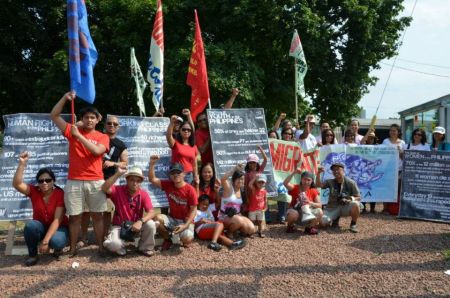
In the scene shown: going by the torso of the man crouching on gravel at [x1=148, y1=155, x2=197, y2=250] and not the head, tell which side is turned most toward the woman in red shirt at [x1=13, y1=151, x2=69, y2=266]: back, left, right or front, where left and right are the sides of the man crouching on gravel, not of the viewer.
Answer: right

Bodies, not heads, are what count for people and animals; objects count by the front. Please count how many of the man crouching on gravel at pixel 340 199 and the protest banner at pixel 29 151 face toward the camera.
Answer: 2

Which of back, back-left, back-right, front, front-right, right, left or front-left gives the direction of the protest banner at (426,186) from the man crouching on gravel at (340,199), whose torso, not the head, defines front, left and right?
back-left

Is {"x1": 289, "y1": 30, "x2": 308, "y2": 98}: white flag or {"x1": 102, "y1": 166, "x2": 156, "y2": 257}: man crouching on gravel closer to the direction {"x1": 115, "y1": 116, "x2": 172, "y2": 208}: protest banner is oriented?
the man crouching on gravel

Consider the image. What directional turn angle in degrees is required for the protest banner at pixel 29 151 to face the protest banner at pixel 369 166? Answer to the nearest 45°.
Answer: approximately 90° to its left

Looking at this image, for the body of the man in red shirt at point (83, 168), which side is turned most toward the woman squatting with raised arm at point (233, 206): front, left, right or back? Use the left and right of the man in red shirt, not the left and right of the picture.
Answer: left

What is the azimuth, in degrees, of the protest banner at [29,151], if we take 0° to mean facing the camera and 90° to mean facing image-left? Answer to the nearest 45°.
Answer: approximately 0°
